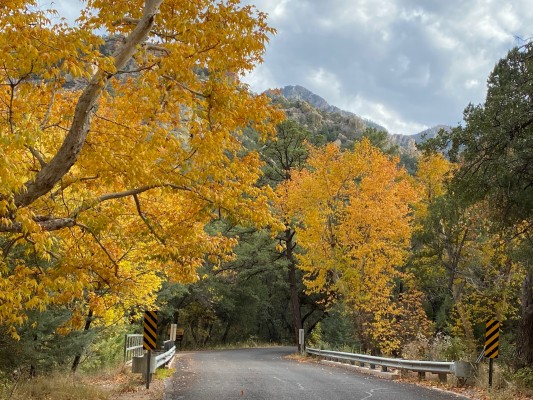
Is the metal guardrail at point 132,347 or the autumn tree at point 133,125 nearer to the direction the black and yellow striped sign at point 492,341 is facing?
the autumn tree

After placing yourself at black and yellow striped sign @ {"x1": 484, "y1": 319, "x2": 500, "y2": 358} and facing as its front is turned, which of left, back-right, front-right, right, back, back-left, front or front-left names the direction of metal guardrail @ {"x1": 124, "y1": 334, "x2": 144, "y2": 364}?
right

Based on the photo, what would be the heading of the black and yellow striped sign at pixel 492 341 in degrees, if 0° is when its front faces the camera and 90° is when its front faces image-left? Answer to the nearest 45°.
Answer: approximately 0°

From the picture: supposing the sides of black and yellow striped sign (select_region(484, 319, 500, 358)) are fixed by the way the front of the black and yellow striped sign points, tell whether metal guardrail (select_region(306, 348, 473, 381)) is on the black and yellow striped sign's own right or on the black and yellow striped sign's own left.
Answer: on the black and yellow striped sign's own right

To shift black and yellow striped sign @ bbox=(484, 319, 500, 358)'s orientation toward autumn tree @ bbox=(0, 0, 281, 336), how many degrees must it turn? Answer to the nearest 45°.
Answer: approximately 45° to its right

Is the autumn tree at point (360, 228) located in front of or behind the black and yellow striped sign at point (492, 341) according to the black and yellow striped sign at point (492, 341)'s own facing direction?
behind

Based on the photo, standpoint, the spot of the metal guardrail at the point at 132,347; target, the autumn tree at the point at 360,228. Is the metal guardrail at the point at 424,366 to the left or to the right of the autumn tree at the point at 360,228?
right

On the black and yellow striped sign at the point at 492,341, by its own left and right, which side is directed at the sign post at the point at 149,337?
right
